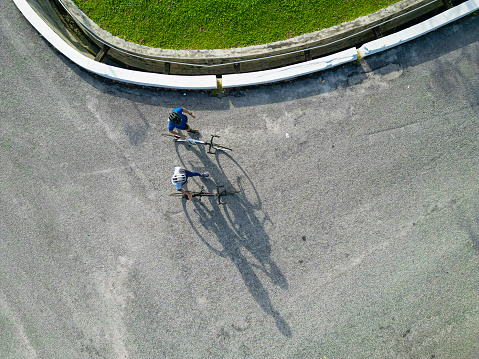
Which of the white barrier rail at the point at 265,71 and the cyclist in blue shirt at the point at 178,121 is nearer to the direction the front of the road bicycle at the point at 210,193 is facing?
the white barrier rail

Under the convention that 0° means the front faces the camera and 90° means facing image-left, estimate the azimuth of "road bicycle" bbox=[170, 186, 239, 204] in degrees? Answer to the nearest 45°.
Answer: approximately 270°

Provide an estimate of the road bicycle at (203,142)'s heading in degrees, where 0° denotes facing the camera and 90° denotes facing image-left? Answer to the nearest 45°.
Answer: approximately 270°

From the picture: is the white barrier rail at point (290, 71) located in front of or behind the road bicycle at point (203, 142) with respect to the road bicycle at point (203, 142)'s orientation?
in front

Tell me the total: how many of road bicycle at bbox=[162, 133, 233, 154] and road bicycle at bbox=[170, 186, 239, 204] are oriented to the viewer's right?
2
